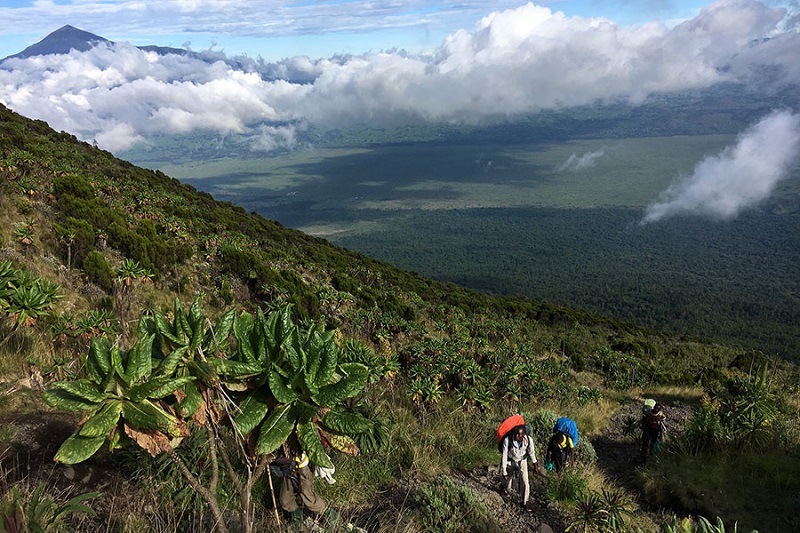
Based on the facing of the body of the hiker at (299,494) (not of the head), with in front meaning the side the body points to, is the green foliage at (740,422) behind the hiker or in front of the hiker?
behind

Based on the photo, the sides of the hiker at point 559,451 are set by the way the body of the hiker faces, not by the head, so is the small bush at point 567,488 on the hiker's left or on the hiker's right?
on the hiker's left

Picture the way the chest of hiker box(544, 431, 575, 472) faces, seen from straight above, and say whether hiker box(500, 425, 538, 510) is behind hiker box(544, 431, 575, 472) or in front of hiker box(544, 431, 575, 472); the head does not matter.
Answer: in front

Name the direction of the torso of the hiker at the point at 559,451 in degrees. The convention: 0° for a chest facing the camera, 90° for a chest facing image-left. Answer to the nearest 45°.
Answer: approximately 45°

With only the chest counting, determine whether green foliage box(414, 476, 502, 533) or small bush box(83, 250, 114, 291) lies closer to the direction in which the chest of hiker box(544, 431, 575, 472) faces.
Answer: the green foliage

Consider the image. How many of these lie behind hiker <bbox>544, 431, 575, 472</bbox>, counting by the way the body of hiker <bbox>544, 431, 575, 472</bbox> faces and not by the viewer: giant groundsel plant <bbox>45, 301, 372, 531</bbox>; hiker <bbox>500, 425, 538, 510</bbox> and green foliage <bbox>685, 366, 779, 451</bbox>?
1

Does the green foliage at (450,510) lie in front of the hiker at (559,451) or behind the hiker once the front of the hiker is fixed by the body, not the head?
in front
